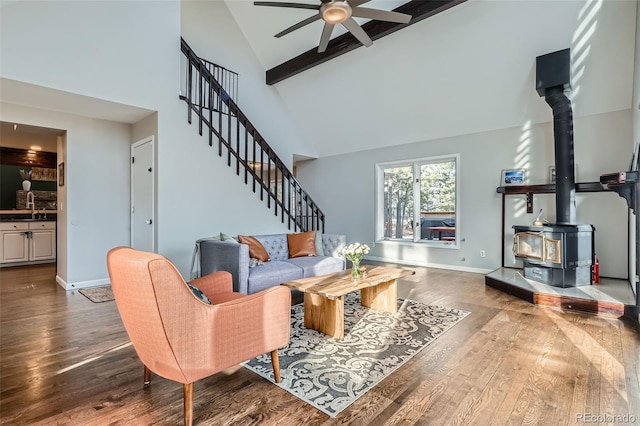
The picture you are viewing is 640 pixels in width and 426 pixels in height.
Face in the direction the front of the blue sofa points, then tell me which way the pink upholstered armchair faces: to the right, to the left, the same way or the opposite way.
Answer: to the left

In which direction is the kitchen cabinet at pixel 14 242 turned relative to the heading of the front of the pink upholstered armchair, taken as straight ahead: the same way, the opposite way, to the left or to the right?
to the right

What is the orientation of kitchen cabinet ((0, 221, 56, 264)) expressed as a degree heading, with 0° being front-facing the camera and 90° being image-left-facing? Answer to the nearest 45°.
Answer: approximately 0°

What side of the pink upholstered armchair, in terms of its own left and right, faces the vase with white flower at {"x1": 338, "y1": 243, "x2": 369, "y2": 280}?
front

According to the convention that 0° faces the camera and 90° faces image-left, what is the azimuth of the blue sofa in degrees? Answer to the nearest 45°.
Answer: approximately 315°

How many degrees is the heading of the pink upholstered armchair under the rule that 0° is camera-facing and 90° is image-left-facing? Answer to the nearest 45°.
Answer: approximately 225°

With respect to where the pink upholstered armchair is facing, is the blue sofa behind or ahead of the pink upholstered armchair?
ahead

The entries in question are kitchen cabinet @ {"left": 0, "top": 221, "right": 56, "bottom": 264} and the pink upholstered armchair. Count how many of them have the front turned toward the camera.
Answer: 1
